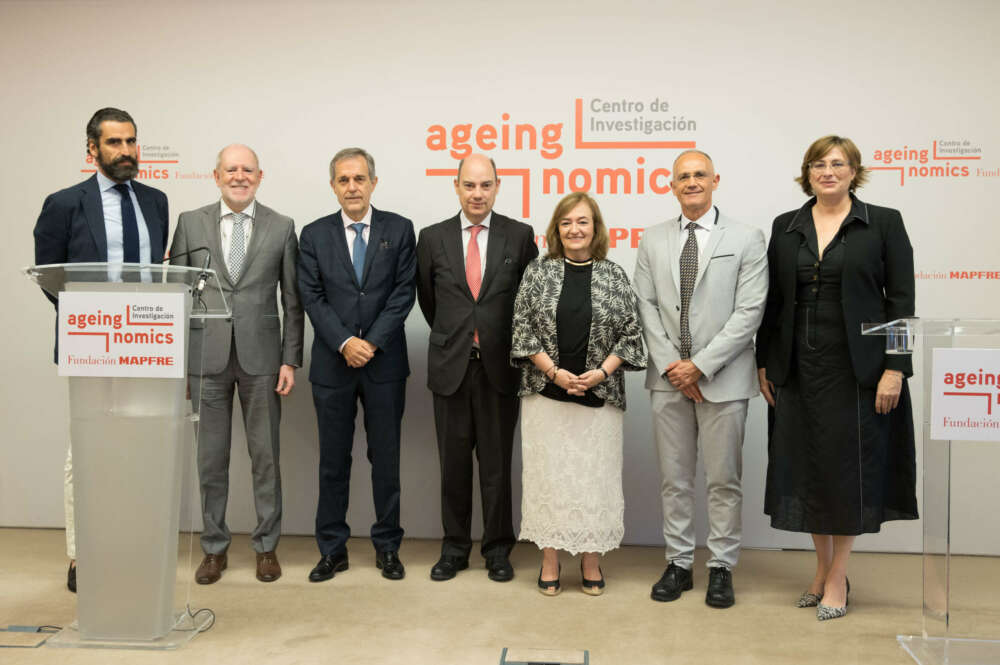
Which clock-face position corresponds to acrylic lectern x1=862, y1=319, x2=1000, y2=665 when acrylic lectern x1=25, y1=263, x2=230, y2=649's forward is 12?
acrylic lectern x1=862, y1=319, x2=1000, y2=665 is roughly at 10 o'clock from acrylic lectern x1=25, y1=263, x2=230, y2=649.

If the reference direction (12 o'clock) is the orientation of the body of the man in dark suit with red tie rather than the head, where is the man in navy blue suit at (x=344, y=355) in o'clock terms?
The man in navy blue suit is roughly at 3 o'clock from the man in dark suit with red tie.

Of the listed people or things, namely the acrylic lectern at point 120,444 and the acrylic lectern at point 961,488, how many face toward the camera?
2

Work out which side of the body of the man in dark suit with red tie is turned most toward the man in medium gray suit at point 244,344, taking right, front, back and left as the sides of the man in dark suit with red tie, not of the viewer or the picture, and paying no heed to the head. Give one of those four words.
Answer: right

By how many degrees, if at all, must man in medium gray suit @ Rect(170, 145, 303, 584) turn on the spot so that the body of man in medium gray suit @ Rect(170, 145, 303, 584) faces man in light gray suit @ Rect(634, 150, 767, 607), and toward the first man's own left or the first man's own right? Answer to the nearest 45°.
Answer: approximately 45° to the first man's own left
